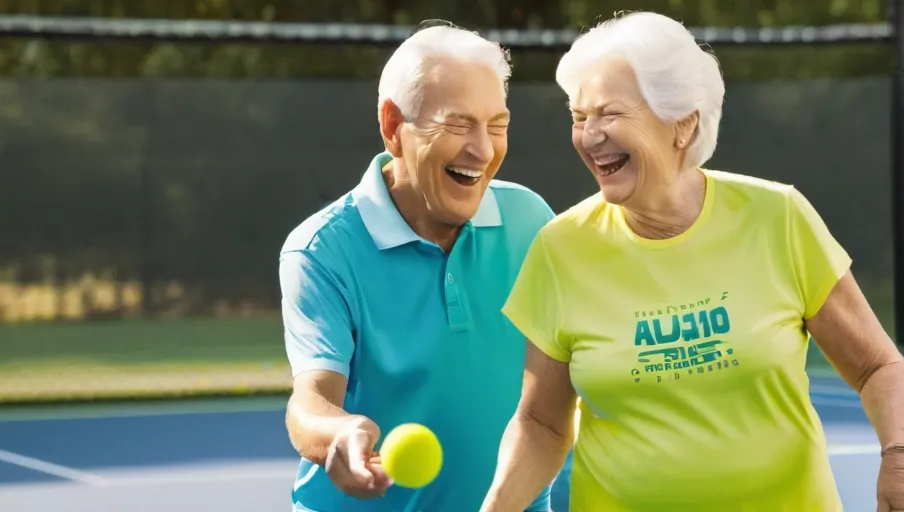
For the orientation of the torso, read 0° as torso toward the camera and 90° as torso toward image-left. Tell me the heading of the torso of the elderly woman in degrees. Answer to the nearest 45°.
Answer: approximately 0°

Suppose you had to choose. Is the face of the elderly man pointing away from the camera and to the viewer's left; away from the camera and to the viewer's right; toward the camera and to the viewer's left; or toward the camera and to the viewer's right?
toward the camera and to the viewer's right

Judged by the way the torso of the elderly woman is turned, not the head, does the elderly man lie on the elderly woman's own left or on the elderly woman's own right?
on the elderly woman's own right
